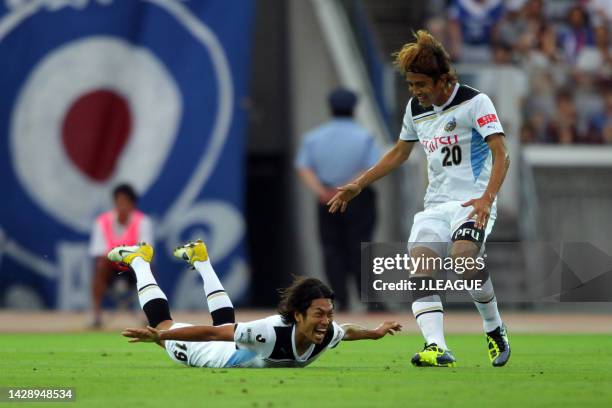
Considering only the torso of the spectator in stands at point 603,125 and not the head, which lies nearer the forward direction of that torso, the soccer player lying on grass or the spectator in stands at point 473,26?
the soccer player lying on grass

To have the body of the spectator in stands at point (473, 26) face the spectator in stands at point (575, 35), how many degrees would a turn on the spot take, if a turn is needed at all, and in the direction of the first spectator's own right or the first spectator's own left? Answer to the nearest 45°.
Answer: approximately 135° to the first spectator's own left

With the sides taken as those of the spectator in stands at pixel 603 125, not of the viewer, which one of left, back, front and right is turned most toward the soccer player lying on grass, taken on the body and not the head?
front

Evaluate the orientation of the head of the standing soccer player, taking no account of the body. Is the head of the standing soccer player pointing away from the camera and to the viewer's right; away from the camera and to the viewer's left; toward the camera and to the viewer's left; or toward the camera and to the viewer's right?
toward the camera and to the viewer's left

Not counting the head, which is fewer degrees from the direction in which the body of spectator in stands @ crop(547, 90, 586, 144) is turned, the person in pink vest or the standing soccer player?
the standing soccer player

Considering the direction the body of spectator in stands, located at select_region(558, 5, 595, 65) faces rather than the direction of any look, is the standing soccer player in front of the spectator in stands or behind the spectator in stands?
in front

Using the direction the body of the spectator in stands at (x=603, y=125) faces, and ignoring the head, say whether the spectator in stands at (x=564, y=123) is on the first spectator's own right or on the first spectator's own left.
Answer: on the first spectator's own right

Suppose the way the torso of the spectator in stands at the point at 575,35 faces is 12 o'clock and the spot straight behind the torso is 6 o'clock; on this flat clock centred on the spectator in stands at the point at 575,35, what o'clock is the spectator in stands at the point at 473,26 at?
the spectator in stands at the point at 473,26 is roughly at 2 o'clock from the spectator in stands at the point at 575,35.

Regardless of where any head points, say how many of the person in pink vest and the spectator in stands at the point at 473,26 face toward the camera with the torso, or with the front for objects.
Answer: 2

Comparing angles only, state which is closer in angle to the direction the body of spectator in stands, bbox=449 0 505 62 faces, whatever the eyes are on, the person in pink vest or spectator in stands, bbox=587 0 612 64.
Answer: the person in pink vest
